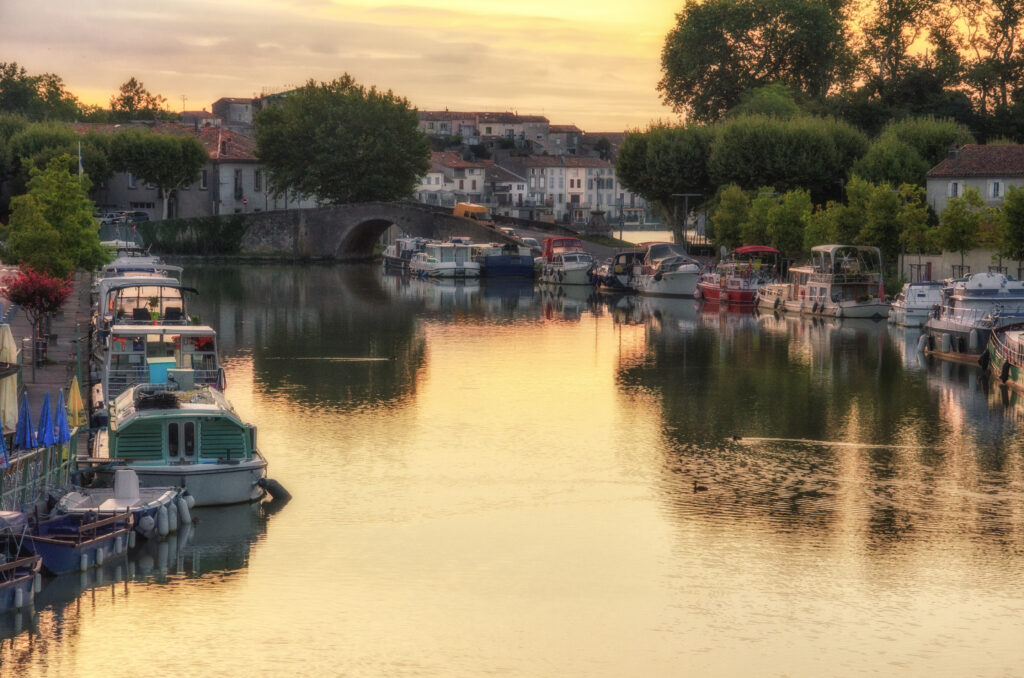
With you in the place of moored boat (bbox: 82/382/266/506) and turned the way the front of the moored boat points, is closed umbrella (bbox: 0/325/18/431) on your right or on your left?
on your left

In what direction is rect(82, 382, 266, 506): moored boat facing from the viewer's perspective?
away from the camera

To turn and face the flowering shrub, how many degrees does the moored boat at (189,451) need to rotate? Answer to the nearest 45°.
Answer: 0° — it already faces it

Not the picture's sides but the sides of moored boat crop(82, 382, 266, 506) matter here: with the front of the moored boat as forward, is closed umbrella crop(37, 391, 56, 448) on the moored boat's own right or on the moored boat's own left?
on the moored boat's own left

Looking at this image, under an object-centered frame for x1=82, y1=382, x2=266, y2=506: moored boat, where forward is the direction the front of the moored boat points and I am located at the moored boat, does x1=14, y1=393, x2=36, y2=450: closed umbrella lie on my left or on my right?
on my left

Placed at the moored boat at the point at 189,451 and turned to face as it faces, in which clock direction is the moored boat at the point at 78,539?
the moored boat at the point at 78,539 is roughly at 7 o'clock from the moored boat at the point at 189,451.
